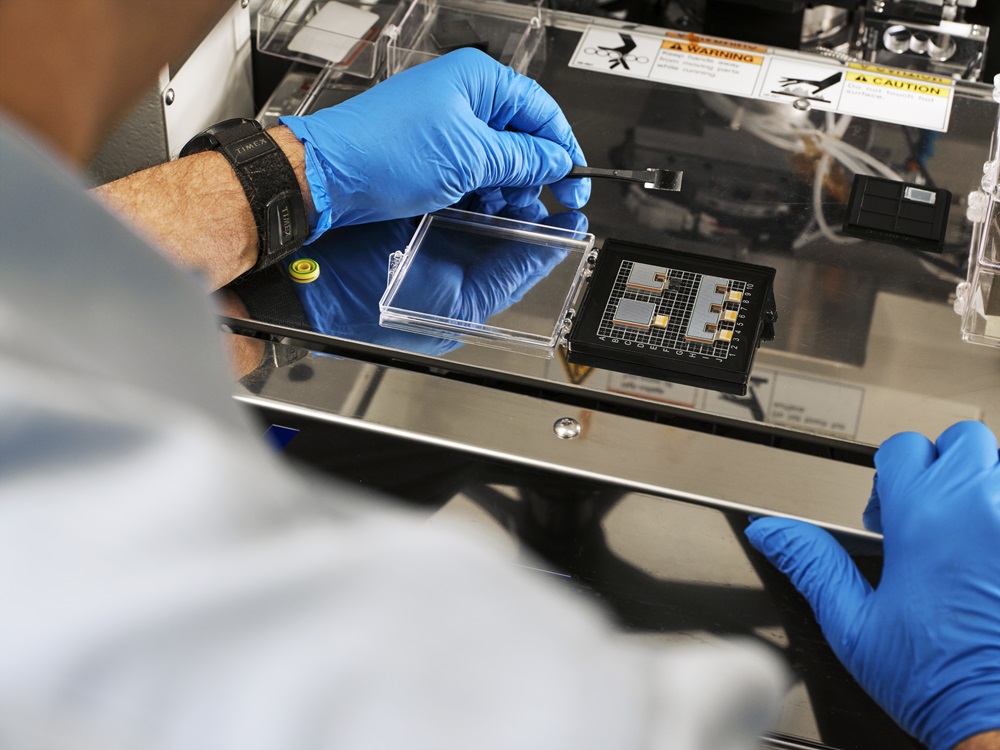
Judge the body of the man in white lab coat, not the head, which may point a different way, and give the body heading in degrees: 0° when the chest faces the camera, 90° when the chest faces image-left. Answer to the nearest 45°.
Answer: approximately 225°

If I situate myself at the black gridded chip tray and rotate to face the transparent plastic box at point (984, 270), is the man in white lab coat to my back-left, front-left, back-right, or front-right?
back-right

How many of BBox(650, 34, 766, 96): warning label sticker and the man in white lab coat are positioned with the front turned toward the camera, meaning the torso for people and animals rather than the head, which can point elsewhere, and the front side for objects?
1

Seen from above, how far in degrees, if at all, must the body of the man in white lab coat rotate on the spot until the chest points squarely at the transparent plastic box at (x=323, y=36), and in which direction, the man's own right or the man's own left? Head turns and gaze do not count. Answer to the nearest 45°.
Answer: approximately 45° to the man's own left
